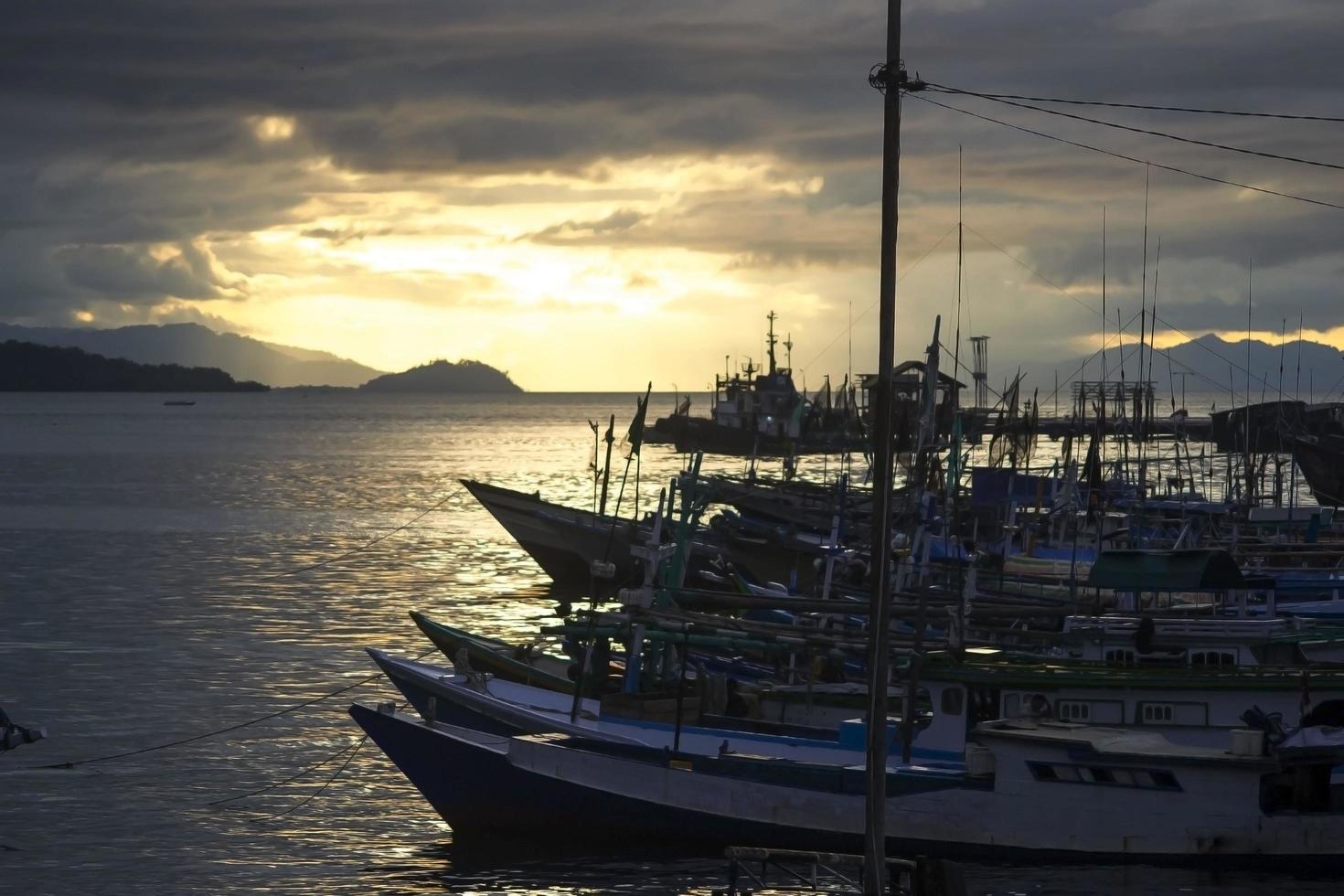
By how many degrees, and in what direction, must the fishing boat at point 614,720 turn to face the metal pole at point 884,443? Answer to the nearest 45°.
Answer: approximately 90° to its left

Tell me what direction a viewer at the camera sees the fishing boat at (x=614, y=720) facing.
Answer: facing to the left of the viewer

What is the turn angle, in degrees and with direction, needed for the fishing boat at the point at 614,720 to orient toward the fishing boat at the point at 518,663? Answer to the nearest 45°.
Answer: approximately 45° to its right

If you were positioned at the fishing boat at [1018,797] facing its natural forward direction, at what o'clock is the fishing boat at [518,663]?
the fishing boat at [518,663] is roughly at 1 o'clock from the fishing boat at [1018,797].

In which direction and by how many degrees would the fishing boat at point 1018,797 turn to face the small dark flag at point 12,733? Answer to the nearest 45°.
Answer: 0° — it already faces it

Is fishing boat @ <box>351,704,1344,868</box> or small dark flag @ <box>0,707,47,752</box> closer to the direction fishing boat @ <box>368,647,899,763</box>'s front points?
the small dark flag

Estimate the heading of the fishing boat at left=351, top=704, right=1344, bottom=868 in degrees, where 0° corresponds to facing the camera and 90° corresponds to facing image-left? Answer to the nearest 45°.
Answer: approximately 90°

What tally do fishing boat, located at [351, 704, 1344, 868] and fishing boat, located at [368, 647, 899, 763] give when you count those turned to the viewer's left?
2

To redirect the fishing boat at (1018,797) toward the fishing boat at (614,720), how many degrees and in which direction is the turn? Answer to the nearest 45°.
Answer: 0° — it already faces it
